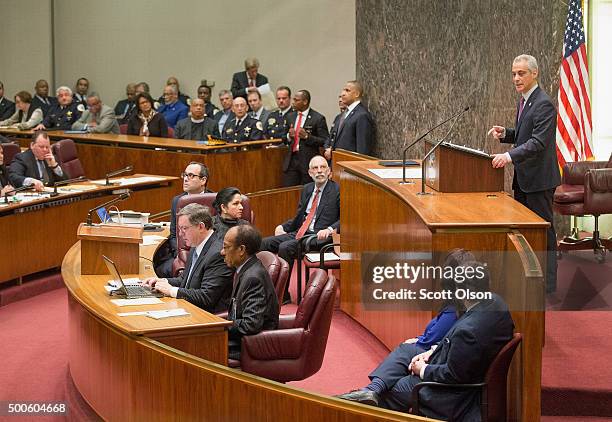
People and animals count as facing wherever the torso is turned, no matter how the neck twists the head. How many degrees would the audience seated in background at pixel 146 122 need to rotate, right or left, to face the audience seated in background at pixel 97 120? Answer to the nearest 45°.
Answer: approximately 135° to their right

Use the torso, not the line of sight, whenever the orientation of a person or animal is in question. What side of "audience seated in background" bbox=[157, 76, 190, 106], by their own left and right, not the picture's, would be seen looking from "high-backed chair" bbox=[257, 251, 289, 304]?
front

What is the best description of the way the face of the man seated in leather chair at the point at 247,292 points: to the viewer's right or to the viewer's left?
to the viewer's left

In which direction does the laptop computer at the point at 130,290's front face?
to the viewer's right

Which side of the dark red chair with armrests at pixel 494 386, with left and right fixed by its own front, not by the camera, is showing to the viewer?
left

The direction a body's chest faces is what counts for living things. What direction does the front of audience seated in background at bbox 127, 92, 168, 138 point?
toward the camera

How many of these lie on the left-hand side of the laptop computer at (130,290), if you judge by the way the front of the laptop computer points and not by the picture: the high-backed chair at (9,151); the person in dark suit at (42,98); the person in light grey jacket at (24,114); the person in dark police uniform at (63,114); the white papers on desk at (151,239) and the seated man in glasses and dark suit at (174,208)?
6

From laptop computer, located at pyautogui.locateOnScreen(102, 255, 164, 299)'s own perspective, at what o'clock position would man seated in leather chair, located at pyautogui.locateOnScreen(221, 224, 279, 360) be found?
The man seated in leather chair is roughly at 1 o'clock from the laptop computer.

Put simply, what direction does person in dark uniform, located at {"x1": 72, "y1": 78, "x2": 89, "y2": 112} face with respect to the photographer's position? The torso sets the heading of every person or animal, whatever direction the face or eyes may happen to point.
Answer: facing the viewer and to the right of the viewer

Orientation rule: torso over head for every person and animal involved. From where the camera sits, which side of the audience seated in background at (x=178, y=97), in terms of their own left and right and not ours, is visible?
front

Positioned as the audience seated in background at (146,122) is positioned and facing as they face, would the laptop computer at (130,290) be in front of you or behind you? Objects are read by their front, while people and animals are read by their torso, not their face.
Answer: in front

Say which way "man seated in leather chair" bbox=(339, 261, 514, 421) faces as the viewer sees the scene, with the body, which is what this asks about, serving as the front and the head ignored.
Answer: to the viewer's left
